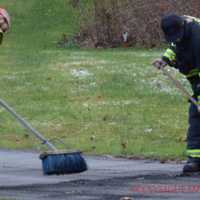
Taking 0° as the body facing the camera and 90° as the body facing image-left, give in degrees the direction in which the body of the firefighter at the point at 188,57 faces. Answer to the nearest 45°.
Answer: approximately 90°
